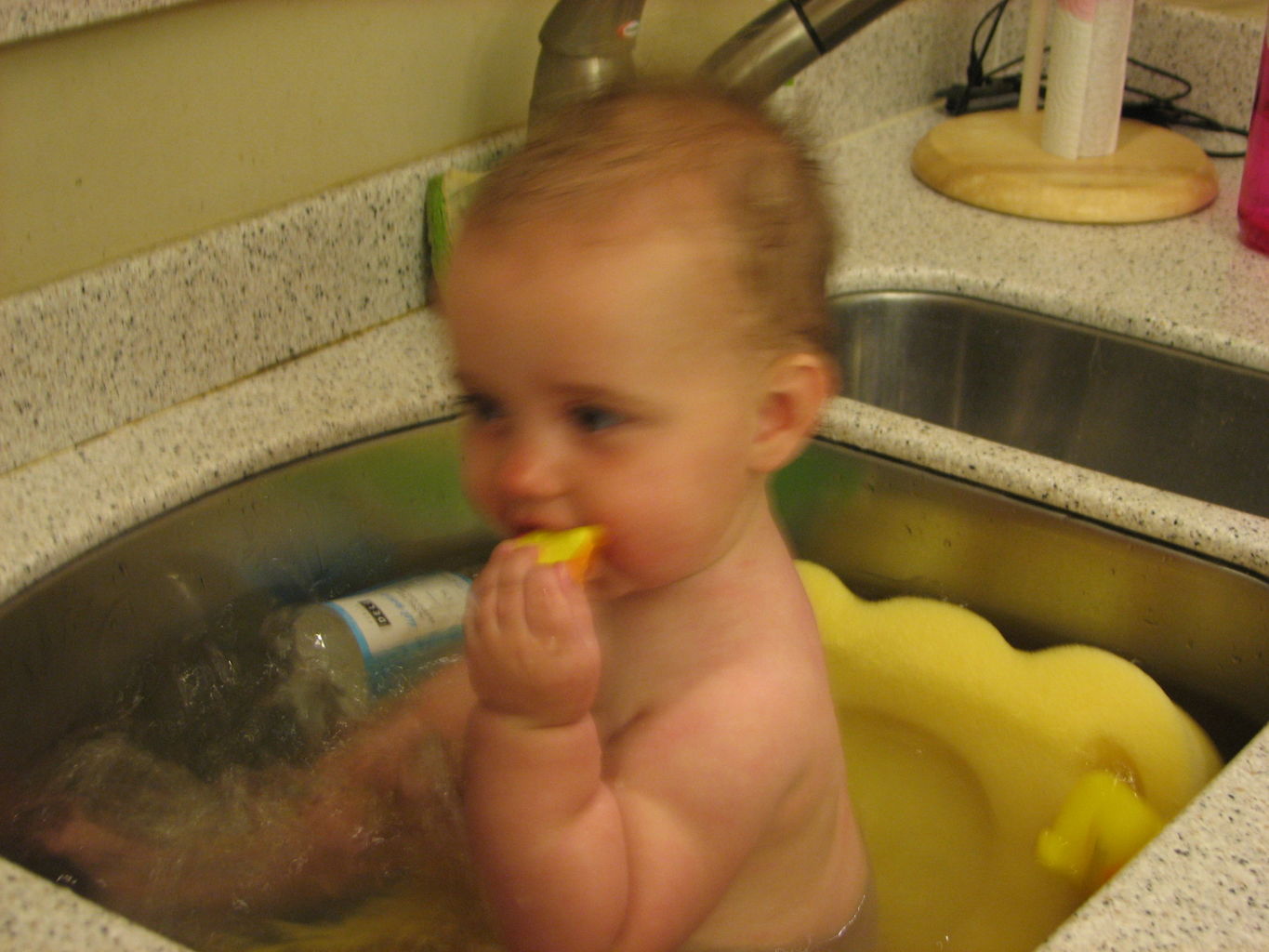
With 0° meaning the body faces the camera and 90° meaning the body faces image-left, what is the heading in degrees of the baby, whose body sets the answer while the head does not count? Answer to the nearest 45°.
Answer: approximately 45°

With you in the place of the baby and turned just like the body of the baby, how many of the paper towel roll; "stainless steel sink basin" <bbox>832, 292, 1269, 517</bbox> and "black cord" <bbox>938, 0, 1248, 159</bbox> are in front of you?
0

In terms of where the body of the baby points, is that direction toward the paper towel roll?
no

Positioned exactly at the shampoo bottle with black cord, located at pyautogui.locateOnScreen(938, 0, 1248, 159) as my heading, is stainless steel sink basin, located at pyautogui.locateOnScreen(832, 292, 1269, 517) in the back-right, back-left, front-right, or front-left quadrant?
front-right

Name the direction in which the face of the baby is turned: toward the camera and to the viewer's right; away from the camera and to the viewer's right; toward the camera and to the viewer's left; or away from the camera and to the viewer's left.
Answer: toward the camera and to the viewer's left

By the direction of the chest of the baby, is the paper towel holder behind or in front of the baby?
behind

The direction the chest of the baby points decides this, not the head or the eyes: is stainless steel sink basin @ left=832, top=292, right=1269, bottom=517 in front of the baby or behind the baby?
behind
